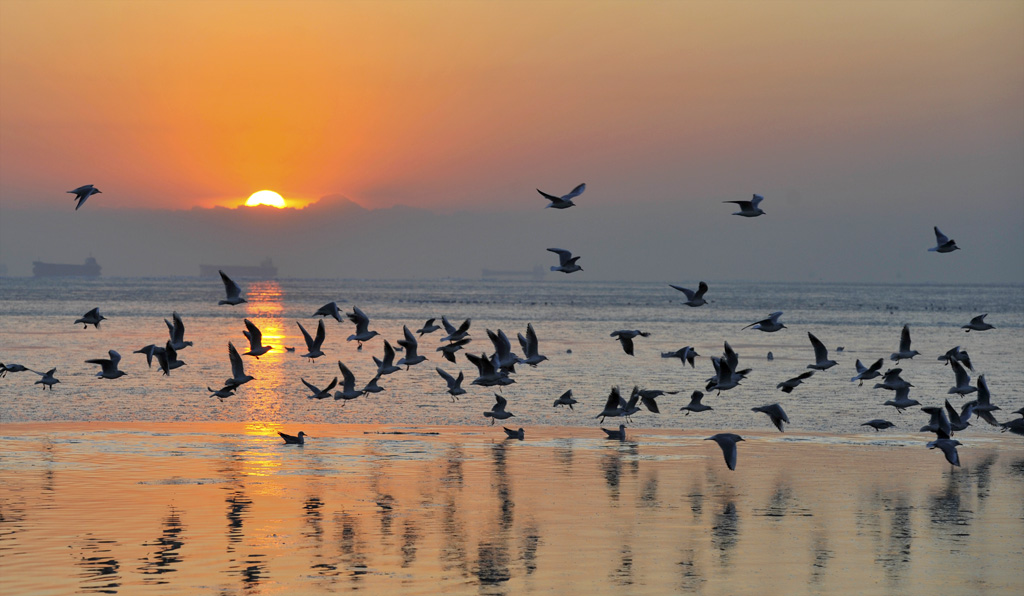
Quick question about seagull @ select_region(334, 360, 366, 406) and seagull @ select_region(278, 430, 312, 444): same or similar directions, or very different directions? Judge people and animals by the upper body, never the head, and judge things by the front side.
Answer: same or similar directions

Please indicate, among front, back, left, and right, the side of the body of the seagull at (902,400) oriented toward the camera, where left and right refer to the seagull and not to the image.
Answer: right

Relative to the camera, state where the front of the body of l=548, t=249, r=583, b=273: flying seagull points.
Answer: to the viewer's right

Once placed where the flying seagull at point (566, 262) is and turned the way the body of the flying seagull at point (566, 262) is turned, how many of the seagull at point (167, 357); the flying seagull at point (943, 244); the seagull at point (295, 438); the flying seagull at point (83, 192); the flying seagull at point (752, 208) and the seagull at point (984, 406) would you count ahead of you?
3
